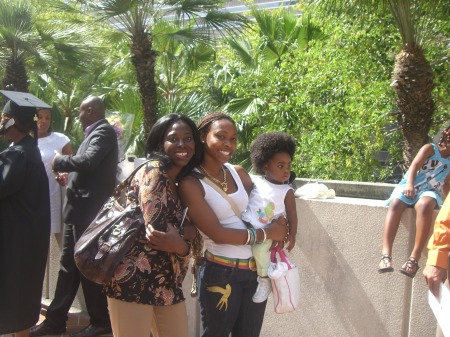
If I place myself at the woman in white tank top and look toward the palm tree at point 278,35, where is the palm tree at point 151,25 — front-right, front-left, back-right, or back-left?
front-left

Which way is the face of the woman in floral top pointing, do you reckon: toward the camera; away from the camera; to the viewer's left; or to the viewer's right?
toward the camera

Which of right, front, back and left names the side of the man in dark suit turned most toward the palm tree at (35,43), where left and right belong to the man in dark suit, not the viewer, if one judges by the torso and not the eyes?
right

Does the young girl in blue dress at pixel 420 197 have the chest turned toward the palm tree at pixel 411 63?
no

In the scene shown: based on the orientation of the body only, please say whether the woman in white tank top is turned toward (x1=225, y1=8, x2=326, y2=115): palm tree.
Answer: no

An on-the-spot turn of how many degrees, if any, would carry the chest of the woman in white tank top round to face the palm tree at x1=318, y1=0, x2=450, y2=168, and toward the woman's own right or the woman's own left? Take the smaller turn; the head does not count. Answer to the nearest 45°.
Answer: approximately 90° to the woman's own left

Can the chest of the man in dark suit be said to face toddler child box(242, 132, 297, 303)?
no

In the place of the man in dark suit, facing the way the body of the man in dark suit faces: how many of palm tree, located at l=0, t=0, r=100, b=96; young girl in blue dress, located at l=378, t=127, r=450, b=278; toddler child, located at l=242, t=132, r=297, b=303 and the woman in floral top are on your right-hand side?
1

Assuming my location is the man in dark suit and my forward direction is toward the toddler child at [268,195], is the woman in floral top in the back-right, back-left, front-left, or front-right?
front-right

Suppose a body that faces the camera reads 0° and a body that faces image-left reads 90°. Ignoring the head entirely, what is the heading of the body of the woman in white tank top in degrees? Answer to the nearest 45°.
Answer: approximately 315°

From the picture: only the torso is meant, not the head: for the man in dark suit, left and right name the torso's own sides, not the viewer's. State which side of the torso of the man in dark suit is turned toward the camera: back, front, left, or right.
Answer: left
